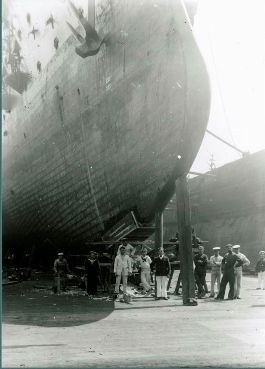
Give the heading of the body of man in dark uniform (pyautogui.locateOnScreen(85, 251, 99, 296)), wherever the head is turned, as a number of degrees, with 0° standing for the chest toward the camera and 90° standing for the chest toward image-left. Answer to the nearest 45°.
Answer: approximately 0°

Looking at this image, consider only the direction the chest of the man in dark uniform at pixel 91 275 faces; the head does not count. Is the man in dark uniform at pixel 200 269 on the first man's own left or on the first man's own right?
on the first man's own left

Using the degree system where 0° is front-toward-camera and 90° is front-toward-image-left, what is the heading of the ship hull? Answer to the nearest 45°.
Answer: approximately 315°

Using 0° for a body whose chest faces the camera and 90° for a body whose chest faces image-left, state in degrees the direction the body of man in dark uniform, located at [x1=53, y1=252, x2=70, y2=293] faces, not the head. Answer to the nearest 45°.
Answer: approximately 0°
